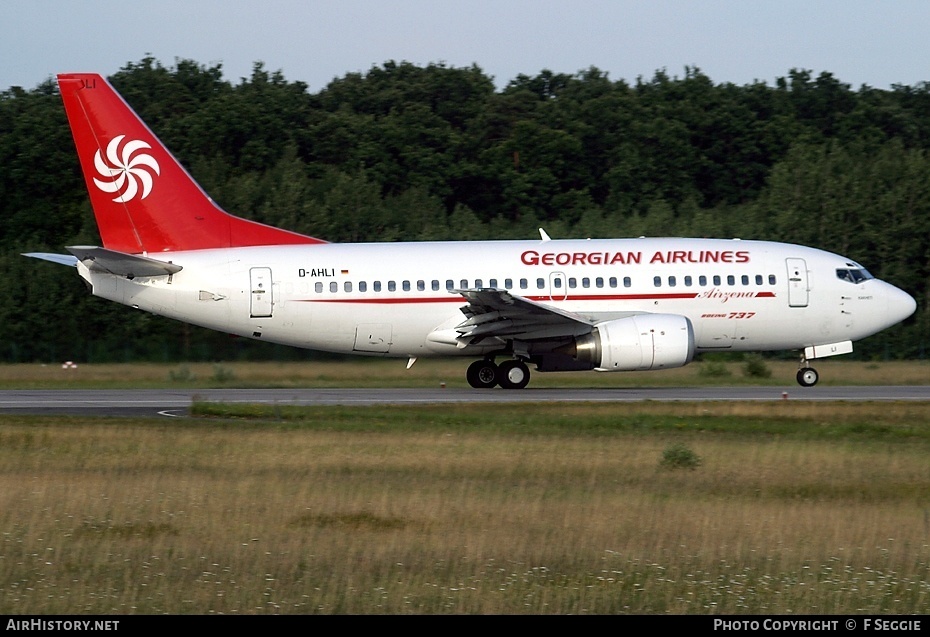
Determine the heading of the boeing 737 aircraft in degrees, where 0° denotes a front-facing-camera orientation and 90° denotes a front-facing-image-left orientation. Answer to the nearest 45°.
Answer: approximately 270°
